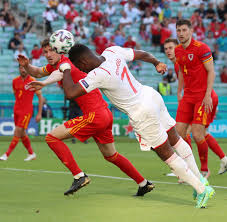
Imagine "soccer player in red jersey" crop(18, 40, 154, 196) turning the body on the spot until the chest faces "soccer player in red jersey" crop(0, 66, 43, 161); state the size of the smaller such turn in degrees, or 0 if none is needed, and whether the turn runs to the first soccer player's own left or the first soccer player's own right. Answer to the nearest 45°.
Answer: approximately 90° to the first soccer player's own right
